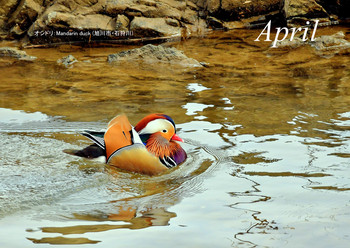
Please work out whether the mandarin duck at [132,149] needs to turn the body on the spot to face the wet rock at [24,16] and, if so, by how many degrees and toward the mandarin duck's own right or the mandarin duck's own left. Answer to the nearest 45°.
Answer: approximately 90° to the mandarin duck's own left

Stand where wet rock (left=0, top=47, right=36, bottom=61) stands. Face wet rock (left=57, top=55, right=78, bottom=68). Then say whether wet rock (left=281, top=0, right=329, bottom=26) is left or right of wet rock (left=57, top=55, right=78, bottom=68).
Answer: left

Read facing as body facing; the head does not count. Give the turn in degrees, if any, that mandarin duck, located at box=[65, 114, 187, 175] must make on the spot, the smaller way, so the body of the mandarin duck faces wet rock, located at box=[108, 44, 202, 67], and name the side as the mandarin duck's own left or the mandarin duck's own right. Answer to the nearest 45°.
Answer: approximately 90° to the mandarin duck's own left

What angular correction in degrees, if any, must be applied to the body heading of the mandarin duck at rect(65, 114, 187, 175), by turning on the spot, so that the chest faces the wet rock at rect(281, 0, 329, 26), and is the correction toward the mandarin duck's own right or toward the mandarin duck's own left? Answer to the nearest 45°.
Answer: approximately 45° to the mandarin duck's own left

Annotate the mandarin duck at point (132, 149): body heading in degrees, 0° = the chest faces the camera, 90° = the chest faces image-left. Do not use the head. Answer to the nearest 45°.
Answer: approximately 270°

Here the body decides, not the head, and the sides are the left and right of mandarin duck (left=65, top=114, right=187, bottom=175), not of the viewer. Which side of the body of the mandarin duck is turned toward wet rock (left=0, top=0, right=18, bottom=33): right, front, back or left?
left

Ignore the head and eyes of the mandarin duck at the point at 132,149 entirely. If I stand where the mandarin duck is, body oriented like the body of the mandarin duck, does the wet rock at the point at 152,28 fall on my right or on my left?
on my left

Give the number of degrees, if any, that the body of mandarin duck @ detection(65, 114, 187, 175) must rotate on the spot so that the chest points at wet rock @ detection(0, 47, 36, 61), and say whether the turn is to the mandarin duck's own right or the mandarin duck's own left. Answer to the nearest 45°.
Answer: approximately 90° to the mandarin duck's own left
